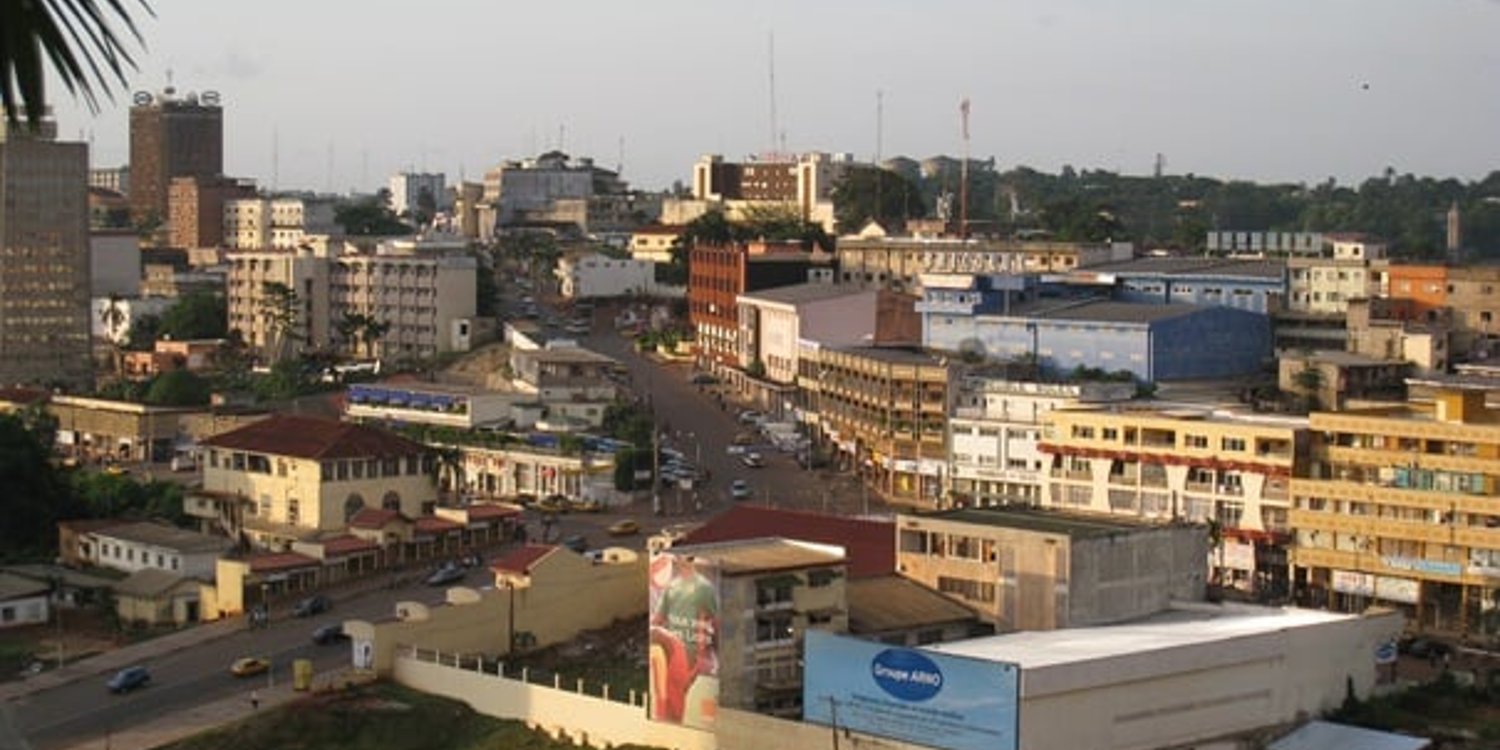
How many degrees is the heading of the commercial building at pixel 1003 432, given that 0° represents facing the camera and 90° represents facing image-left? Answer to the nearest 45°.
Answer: approximately 0°

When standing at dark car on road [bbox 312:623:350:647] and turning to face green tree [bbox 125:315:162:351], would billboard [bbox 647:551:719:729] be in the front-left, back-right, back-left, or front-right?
back-right

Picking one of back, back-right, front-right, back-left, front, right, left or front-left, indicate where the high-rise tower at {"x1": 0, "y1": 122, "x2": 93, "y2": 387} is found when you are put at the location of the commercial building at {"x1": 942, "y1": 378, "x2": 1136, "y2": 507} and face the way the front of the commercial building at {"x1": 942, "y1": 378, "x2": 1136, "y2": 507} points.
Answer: back-right

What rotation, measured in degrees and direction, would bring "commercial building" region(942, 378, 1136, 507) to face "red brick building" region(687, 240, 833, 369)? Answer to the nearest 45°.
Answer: approximately 180°

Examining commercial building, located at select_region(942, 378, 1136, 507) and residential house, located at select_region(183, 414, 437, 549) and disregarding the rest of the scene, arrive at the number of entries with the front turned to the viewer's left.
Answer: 0

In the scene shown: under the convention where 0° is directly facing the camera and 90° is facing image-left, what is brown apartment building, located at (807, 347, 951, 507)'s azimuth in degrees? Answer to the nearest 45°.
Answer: approximately 45°
